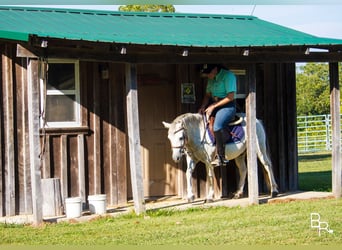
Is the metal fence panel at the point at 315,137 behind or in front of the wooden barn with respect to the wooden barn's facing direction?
behind

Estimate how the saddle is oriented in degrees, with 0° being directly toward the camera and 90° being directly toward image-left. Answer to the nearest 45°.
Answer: approximately 45°

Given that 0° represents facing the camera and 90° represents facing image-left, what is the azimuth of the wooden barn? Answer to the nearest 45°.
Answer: approximately 0°

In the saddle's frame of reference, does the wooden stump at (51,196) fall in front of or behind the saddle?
in front

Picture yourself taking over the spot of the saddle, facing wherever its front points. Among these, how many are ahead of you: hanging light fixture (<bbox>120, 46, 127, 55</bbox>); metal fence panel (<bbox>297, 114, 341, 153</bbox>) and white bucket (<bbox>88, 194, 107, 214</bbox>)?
2

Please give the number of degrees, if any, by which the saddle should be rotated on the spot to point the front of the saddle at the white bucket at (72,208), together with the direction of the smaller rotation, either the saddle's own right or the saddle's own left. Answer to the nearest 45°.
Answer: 0° — it already faces it
